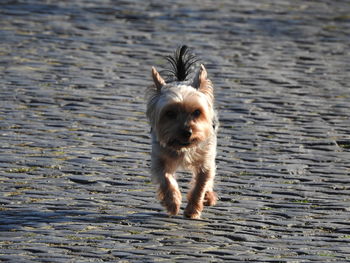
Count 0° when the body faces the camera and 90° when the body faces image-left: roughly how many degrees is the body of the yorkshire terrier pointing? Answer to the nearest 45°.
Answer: approximately 0°
